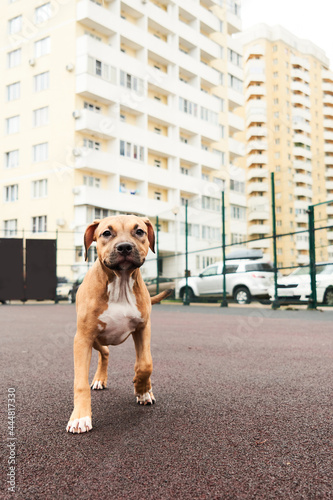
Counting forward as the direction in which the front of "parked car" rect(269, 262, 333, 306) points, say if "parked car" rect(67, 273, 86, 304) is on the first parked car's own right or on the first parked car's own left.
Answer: on the first parked car's own right

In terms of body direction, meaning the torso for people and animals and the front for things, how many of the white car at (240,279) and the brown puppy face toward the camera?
1

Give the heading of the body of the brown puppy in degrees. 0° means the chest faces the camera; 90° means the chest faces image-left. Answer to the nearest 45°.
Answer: approximately 0°

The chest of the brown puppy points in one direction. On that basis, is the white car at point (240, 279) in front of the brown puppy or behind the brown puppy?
behind

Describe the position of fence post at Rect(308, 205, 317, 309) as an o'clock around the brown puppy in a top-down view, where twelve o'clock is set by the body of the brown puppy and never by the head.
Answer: The fence post is roughly at 7 o'clock from the brown puppy.

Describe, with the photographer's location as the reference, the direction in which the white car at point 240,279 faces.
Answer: facing away from the viewer and to the left of the viewer

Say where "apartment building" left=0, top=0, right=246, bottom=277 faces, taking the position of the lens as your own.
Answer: facing the viewer and to the right of the viewer

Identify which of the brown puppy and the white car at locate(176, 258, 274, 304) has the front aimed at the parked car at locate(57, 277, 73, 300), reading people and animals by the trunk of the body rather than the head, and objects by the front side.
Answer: the white car

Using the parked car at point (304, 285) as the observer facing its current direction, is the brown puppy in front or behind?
in front

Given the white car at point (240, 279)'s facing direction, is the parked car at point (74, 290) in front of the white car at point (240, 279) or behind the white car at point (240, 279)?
in front

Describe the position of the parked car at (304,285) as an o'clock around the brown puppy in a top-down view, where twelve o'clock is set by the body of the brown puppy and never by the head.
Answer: The parked car is roughly at 7 o'clock from the brown puppy.

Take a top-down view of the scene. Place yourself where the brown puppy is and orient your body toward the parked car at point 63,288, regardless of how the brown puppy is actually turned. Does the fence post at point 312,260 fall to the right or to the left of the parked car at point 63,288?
right

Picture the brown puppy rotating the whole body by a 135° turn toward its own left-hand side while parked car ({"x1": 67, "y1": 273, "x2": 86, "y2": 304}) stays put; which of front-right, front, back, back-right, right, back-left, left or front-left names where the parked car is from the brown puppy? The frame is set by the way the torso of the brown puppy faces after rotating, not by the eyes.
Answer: front-left

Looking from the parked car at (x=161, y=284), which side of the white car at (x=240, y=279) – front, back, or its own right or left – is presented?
front
